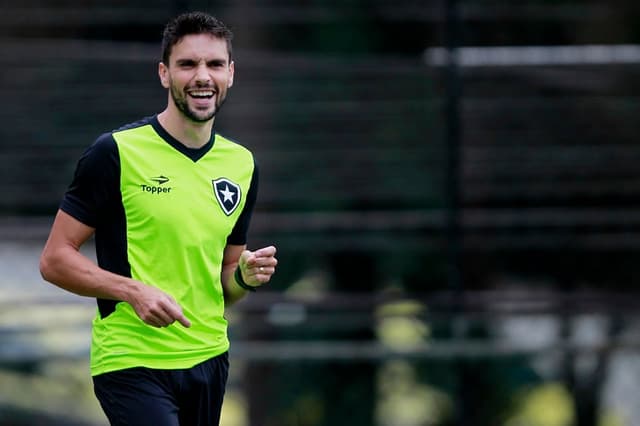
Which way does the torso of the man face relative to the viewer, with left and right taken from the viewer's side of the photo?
facing the viewer and to the right of the viewer
